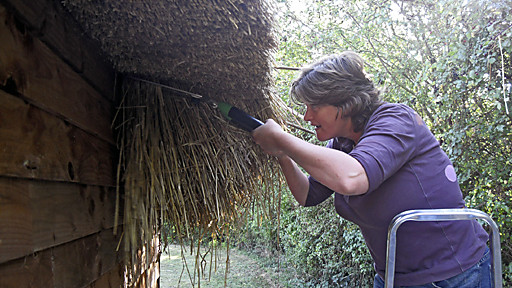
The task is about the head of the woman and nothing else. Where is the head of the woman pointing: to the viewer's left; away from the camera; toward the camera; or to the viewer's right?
to the viewer's left

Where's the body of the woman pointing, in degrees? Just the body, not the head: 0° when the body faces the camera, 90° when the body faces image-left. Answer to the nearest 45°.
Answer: approximately 90°

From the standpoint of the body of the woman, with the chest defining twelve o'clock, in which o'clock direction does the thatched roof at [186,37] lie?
The thatched roof is roughly at 11 o'clock from the woman.
